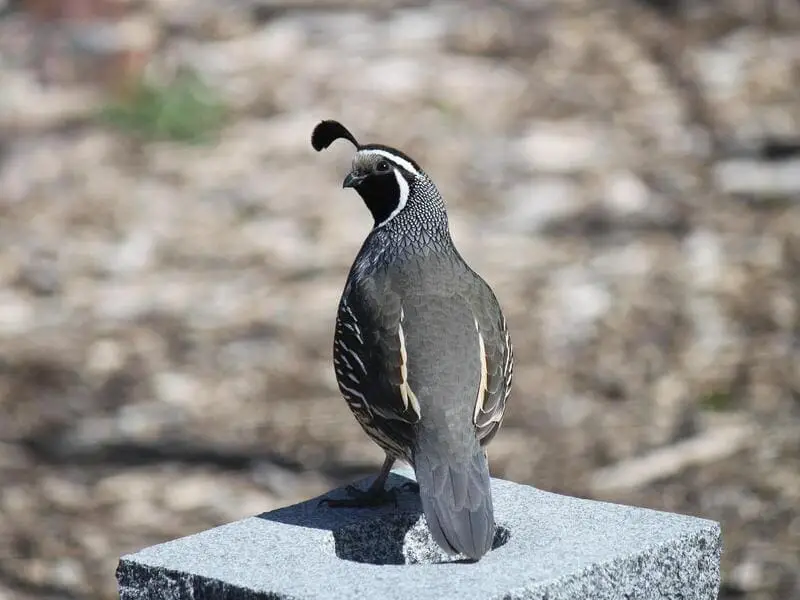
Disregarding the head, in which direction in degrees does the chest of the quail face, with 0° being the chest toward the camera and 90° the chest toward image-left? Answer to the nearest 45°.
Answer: approximately 135°
